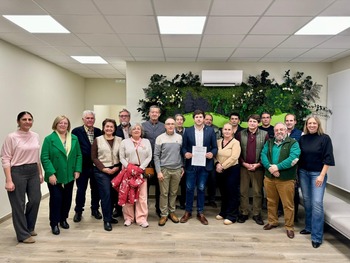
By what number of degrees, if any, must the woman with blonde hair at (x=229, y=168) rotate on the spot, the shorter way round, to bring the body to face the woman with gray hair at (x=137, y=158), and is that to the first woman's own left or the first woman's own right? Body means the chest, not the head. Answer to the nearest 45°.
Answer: approximately 45° to the first woman's own right

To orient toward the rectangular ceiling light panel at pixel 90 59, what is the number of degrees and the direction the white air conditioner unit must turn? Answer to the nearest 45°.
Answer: approximately 90° to its right

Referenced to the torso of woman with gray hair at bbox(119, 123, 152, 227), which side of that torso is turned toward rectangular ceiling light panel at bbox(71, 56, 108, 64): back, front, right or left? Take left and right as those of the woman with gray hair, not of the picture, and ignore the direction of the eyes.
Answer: back

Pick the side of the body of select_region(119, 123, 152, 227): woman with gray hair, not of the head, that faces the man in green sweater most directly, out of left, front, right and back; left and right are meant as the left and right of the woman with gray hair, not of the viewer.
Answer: left

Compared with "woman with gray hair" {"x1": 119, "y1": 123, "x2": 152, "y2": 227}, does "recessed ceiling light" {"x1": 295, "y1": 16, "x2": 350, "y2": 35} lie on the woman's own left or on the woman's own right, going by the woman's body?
on the woman's own left

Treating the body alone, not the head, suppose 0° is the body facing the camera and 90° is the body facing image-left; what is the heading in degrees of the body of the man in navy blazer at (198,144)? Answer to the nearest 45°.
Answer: approximately 0°

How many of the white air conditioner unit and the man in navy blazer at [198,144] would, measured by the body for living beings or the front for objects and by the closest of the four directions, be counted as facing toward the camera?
2

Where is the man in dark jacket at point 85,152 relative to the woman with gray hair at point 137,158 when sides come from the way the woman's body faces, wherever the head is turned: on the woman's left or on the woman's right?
on the woman's right

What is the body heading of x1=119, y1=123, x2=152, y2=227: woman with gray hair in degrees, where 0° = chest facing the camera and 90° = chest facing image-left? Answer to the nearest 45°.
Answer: approximately 0°

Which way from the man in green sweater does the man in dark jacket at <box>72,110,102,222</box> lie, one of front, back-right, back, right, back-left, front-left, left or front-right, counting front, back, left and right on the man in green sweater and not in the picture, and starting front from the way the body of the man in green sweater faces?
front-right

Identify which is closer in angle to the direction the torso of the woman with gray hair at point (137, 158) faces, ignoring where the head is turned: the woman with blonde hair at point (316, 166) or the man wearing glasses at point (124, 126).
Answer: the woman with blonde hair
